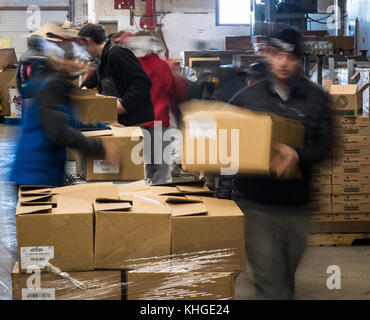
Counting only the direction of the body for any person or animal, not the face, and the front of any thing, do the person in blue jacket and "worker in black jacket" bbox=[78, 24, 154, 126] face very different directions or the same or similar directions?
very different directions

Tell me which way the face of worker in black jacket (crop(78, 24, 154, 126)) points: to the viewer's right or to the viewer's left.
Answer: to the viewer's left

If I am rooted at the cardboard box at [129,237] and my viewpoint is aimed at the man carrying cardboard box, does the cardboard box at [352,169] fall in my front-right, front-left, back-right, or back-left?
front-left

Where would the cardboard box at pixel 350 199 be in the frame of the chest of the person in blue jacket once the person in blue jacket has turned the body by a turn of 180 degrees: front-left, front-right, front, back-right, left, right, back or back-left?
back-right

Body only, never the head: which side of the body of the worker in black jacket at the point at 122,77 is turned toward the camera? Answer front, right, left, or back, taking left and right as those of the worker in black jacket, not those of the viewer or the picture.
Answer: left

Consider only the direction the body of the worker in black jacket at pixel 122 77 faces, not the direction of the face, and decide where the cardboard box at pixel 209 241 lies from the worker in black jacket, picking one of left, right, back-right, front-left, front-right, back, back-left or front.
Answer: left

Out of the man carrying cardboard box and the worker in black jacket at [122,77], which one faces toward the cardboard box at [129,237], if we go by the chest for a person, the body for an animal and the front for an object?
the man carrying cardboard box

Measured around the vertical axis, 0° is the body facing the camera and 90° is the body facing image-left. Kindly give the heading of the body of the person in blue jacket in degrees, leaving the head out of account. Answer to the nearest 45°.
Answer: approximately 270°

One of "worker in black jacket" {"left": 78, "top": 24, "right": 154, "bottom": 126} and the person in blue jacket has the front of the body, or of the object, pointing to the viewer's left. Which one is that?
the worker in black jacket
